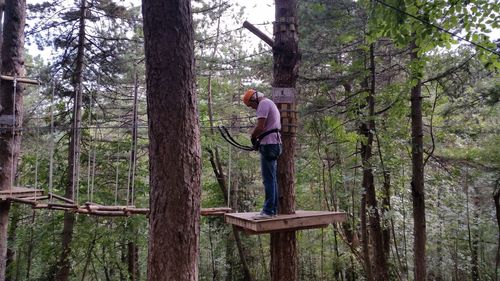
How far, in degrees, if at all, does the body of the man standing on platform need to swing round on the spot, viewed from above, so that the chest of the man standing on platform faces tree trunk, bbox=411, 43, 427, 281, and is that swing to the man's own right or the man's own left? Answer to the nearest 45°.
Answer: approximately 135° to the man's own right

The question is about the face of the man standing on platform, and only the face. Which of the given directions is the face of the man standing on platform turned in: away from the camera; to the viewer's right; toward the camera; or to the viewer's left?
to the viewer's left

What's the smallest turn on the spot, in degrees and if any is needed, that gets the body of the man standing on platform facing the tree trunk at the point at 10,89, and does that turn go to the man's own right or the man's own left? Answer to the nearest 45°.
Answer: approximately 45° to the man's own right

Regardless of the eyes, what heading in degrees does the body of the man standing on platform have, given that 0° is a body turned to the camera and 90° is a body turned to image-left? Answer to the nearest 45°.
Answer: approximately 90°

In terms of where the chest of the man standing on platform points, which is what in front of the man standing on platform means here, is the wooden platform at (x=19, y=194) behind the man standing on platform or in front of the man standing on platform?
in front

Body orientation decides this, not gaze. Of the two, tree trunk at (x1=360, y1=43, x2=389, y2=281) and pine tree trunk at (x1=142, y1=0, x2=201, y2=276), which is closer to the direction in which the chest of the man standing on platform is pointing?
the pine tree trunk

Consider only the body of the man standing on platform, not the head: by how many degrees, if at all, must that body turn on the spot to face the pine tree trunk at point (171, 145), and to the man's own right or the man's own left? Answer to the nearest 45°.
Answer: approximately 45° to the man's own left
